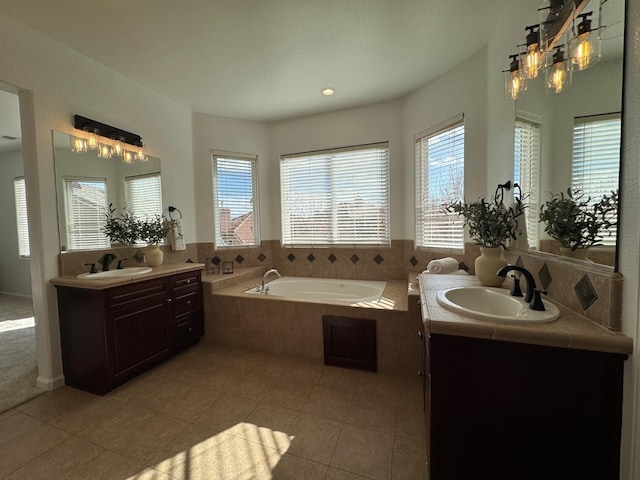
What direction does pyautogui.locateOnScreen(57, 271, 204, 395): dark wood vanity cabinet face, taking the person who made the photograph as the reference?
facing the viewer and to the right of the viewer

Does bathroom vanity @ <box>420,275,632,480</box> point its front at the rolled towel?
no

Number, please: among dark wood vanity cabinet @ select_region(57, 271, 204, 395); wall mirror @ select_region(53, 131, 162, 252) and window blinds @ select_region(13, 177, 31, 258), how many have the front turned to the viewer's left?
0

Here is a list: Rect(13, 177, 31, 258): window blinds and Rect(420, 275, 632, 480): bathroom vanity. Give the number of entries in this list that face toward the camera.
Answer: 1

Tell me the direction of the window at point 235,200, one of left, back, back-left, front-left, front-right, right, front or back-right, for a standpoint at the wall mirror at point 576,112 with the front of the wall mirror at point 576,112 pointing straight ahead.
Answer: front-right

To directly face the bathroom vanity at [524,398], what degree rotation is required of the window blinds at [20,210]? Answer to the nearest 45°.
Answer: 0° — it already faces it

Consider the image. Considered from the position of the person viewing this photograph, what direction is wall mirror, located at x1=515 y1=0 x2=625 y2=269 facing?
facing the viewer and to the left of the viewer

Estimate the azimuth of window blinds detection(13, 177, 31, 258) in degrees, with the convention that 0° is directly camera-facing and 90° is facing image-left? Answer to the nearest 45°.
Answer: approximately 0°

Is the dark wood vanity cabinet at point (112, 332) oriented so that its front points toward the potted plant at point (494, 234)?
yes

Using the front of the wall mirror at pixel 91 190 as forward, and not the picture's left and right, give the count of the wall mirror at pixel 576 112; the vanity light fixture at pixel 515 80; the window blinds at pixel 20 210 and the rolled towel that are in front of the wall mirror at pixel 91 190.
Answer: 3

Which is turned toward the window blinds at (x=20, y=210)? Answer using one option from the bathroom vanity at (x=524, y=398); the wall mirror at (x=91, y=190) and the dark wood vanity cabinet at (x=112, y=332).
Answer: the bathroom vanity

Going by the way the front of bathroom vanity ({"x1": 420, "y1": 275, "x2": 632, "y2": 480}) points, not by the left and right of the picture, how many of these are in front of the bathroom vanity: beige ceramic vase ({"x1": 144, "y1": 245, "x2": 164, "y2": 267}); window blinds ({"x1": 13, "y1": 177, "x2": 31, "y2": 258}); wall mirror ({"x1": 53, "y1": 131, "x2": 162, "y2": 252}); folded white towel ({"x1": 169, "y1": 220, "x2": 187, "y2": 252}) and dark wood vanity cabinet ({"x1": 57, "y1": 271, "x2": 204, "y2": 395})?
5

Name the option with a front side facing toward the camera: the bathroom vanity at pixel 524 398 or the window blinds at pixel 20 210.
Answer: the window blinds

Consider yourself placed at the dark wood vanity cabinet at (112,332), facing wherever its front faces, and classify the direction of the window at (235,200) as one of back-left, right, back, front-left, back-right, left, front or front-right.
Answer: left

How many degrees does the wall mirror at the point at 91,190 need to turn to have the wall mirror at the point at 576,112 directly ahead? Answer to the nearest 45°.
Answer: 0° — it already faces it

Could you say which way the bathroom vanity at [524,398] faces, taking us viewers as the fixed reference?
facing to the left of the viewer
